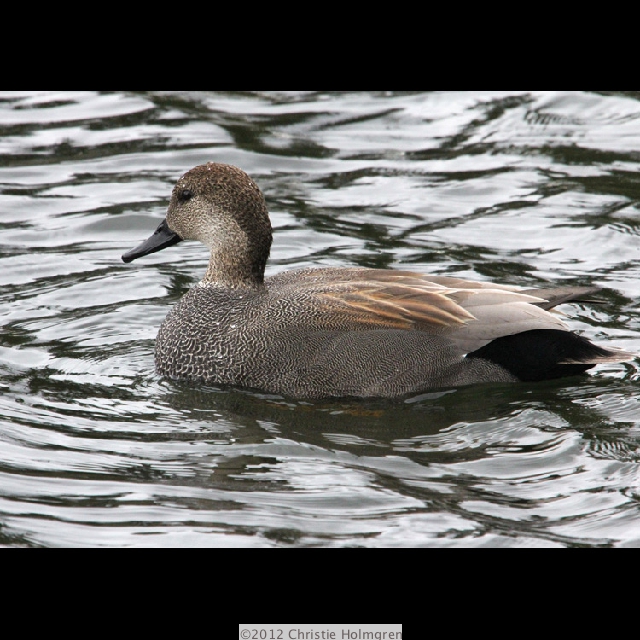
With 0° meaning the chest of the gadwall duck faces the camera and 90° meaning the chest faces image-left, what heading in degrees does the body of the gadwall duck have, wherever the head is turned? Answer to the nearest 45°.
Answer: approximately 90°
